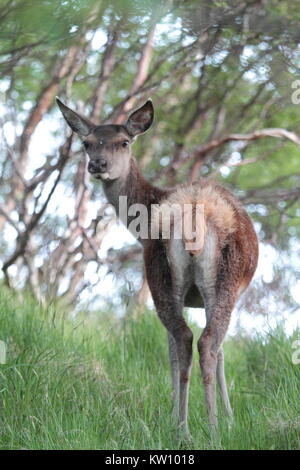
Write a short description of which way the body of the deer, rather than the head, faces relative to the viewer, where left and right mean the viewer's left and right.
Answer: facing away from the viewer
